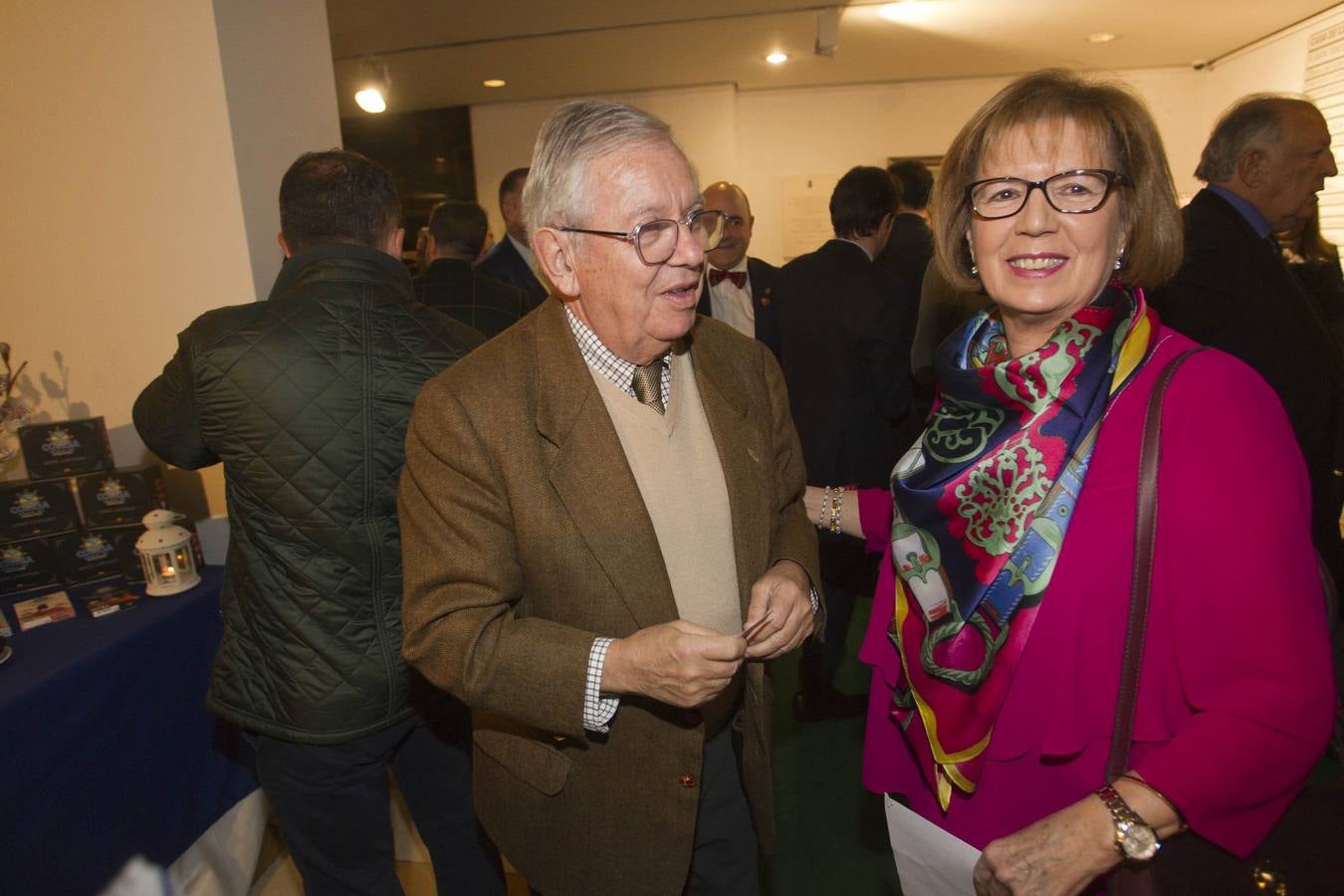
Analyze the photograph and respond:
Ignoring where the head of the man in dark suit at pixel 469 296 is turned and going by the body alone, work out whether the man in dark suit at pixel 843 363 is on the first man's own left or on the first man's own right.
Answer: on the first man's own right

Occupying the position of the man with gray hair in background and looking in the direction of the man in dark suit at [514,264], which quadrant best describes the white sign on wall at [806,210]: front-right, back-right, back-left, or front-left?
front-right

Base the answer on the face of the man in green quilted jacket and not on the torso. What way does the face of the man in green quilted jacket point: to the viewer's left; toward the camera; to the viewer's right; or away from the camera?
away from the camera

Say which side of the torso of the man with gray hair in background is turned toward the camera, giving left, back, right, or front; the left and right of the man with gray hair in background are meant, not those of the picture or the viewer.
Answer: right

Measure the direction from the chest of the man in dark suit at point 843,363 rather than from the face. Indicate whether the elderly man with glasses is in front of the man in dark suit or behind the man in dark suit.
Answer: behind

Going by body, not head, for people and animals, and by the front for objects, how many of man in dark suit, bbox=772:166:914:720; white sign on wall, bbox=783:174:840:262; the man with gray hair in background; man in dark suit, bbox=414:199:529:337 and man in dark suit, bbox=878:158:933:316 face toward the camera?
1

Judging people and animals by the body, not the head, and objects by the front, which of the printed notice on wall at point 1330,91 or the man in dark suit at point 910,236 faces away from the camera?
the man in dark suit

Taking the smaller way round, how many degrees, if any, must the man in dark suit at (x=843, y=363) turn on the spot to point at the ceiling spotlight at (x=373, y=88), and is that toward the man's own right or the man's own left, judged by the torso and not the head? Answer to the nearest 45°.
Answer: approximately 90° to the man's own left

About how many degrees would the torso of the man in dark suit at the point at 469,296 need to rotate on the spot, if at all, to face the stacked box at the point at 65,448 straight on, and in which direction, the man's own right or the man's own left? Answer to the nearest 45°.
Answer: approximately 135° to the man's own left

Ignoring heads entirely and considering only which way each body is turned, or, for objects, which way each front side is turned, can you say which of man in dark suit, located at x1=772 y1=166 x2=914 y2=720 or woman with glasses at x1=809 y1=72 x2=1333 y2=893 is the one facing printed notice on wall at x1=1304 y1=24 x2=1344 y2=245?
the man in dark suit

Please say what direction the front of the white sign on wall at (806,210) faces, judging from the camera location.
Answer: facing the viewer

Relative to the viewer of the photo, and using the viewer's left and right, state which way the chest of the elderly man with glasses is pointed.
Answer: facing the viewer and to the right of the viewer

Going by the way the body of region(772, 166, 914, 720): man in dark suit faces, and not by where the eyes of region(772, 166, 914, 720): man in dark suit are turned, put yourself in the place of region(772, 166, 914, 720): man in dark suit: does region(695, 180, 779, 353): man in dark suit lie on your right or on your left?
on your left

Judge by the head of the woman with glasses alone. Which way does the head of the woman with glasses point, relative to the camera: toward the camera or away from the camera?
toward the camera

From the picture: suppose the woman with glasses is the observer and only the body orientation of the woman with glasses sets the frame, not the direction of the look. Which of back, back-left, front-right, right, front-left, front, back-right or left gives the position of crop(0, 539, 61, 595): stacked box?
front-right

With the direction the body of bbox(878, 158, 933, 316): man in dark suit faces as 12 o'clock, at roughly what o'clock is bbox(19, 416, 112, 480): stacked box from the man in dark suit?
The stacked box is roughly at 7 o'clock from the man in dark suit.
